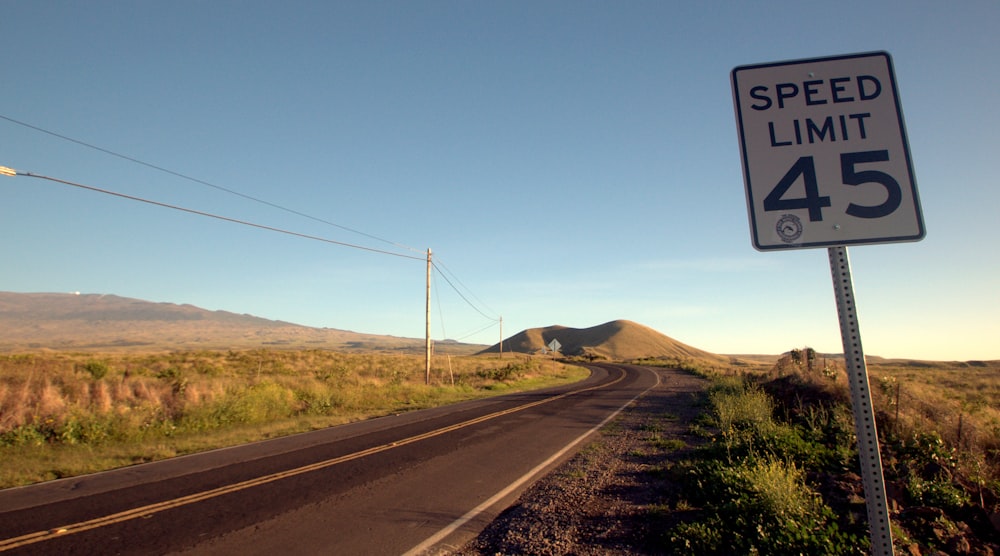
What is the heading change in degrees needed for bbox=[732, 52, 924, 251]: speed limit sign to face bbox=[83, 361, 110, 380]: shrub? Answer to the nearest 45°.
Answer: approximately 90° to its right

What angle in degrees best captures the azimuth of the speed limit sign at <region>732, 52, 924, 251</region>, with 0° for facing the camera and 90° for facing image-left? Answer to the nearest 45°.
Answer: approximately 0°
